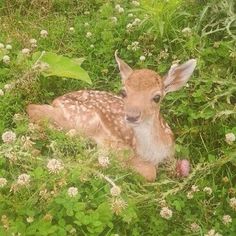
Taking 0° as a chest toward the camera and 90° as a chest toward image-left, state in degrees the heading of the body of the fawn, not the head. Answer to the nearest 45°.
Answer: approximately 315°

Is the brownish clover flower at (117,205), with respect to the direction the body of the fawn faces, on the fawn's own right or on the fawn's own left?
on the fawn's own right

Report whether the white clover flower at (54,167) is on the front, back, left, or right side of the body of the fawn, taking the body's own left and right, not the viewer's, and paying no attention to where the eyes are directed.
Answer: right

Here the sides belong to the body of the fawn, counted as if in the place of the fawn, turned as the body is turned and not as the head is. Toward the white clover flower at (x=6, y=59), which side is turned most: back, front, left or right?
back

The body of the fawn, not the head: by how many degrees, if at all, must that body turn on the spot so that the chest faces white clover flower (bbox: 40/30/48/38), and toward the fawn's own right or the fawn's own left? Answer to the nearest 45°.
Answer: approximately 180°

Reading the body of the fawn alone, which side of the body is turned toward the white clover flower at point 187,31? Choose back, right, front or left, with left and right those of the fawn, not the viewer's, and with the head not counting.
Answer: left

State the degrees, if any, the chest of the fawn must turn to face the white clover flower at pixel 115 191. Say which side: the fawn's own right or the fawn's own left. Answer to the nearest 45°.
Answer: approximately 45° to the fawn's own right

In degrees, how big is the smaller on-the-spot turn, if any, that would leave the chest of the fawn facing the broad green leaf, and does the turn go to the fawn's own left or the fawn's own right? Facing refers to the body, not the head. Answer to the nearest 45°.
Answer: approximately 180°

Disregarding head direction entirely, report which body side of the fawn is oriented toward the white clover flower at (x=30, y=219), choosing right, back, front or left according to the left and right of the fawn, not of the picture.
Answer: right

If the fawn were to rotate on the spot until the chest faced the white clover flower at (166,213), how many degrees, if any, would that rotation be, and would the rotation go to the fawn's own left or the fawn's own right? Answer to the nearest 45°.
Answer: approximately 45° to the fawn's own right
